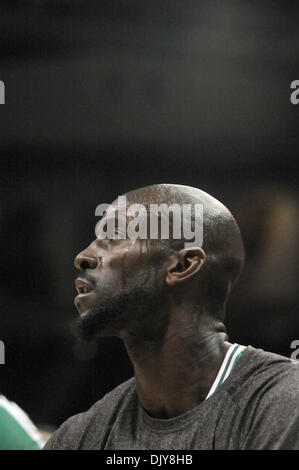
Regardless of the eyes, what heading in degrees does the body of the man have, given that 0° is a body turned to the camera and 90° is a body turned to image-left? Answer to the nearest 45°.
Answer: approximately 45°

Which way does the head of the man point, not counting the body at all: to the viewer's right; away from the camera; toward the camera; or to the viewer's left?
to the viewer's left
